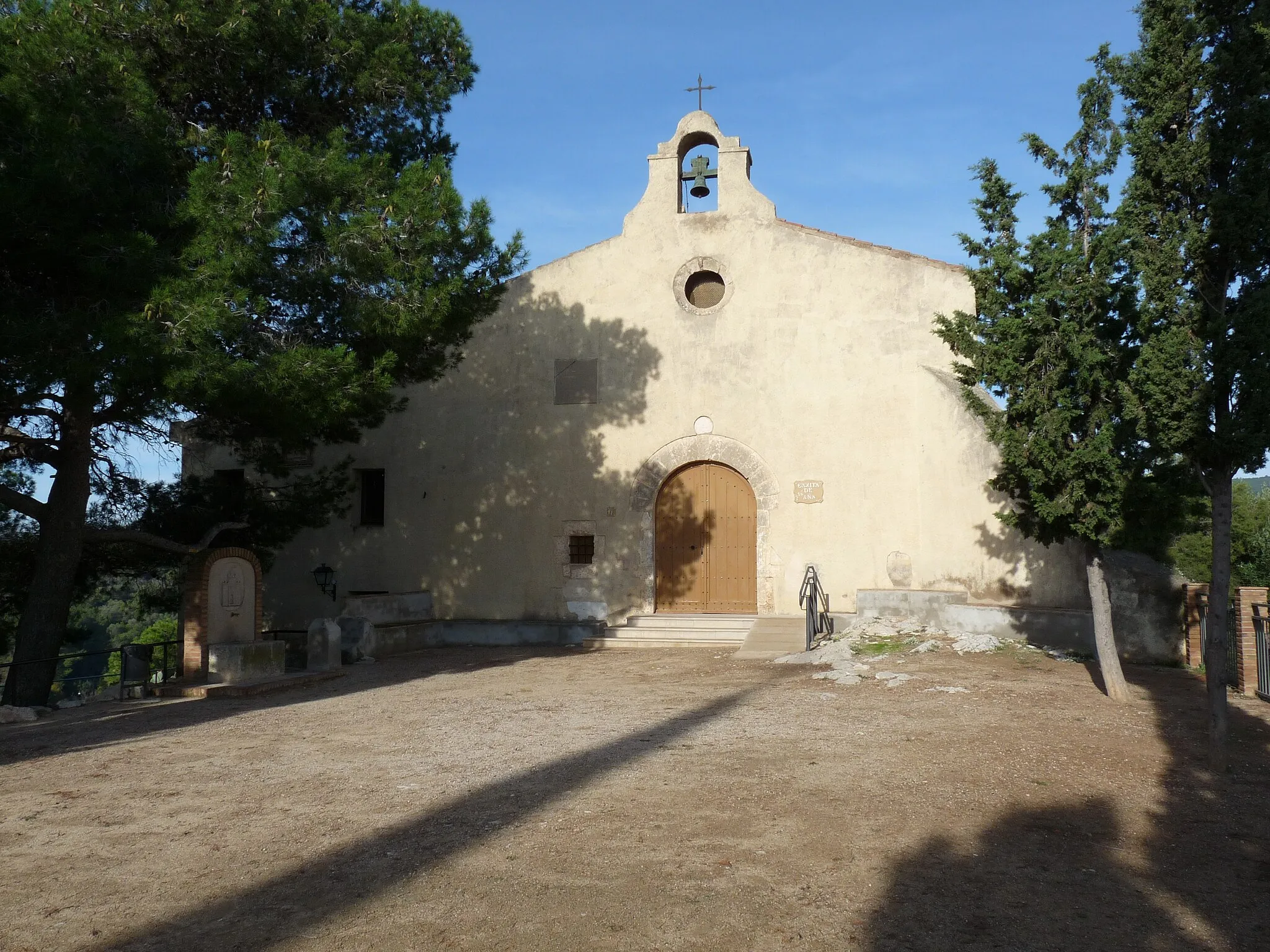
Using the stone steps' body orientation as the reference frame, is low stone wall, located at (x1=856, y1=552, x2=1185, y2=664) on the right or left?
on its left

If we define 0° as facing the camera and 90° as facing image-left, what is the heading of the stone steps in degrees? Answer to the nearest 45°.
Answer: approximately 0°

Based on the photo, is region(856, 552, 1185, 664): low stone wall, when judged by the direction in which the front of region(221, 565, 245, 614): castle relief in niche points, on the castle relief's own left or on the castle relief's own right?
on the castle relief's own left

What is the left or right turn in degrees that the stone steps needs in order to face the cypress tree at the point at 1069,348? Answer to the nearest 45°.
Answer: approximately 45° to its left

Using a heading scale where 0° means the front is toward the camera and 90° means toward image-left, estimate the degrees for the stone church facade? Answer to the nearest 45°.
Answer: approximately 0°

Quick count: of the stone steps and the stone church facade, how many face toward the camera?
2

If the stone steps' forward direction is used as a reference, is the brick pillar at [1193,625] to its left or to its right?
on its left

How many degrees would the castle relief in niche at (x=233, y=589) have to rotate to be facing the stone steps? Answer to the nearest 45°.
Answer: approximately 90° to its left
